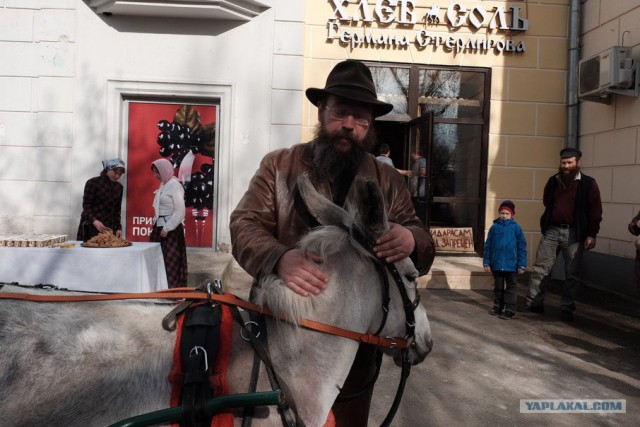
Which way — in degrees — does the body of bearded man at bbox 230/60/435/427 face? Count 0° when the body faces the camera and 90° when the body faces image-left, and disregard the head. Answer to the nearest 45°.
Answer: approximately 0°

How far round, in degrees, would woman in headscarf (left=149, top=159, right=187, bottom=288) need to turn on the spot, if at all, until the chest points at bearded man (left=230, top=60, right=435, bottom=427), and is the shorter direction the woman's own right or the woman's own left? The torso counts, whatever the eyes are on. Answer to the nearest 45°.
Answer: approximately 90° to the woman's own left

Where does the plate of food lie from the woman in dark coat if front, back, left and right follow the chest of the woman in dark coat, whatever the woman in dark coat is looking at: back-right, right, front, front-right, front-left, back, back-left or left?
front-right

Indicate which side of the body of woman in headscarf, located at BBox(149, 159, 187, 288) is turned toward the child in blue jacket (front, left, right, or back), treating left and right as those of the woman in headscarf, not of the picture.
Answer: back

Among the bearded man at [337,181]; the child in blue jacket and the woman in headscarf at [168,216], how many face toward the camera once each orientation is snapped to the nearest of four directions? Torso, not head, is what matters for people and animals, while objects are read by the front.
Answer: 2

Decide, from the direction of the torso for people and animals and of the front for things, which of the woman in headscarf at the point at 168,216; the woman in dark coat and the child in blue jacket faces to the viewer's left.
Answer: the woman in headscarf

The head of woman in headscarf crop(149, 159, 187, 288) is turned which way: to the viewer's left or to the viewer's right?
to the viewer's left

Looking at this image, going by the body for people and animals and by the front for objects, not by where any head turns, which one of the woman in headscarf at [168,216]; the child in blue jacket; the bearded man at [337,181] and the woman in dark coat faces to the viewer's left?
the woman in headscarf

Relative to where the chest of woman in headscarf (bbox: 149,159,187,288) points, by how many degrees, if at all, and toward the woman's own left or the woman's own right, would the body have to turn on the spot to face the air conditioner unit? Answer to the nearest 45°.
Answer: approximately 180°
